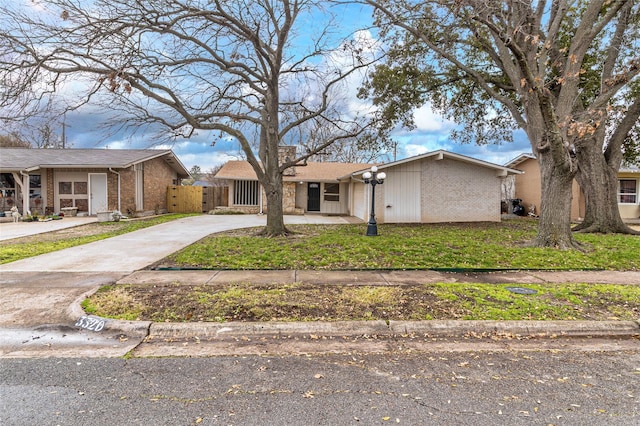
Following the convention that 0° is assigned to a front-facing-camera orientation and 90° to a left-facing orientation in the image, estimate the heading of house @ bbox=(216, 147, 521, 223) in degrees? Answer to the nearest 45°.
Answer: approximately 0°

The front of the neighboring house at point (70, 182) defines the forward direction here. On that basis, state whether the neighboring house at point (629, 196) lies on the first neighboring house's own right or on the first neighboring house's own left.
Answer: on the first neighboring house's own left

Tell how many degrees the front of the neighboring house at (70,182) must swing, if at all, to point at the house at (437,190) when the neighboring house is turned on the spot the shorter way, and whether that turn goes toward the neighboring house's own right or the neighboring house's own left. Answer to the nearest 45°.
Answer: approximately 45° to the neighboring house's own left

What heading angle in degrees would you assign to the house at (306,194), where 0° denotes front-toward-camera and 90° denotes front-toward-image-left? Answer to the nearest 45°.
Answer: approximately 0°

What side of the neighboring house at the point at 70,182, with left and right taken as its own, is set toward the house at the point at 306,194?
left

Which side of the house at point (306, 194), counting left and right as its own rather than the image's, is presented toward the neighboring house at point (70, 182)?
right
